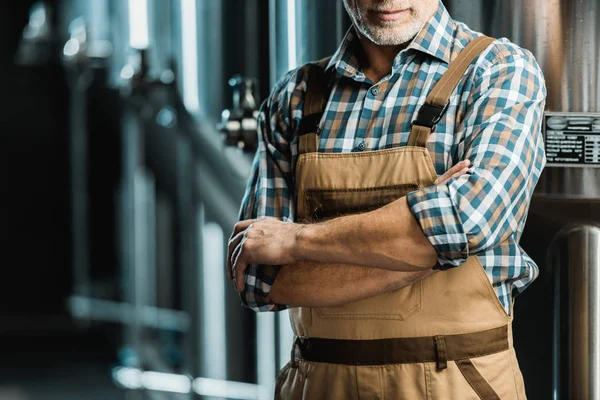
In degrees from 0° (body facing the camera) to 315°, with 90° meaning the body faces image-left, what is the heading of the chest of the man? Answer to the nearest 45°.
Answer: approximately 45°

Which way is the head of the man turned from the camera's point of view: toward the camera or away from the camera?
toward the camera
